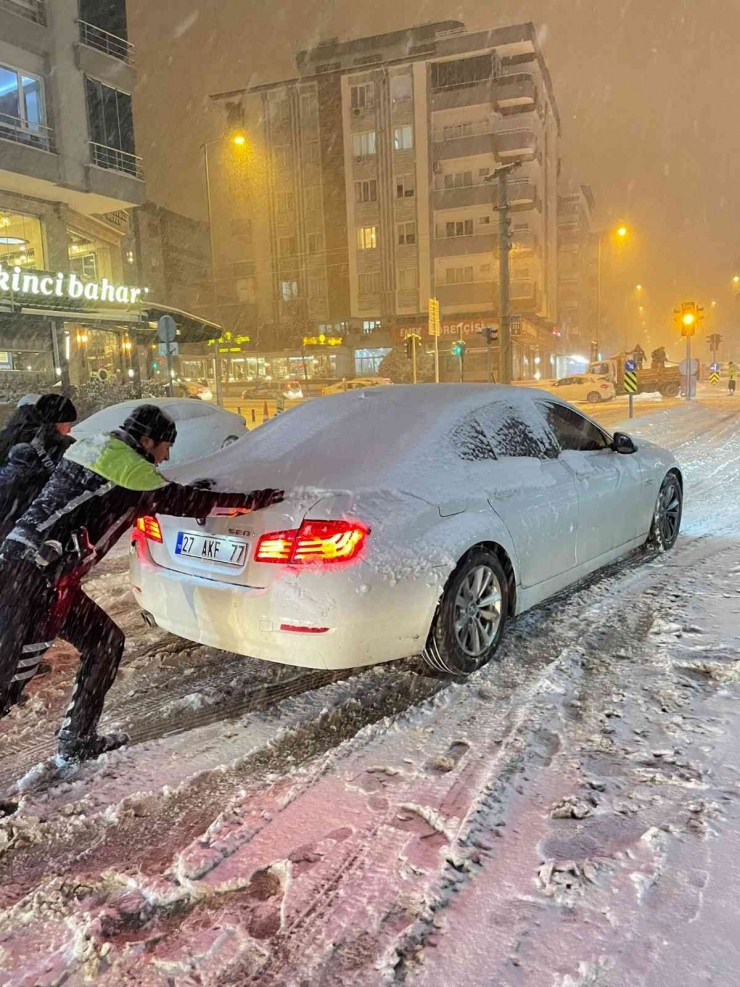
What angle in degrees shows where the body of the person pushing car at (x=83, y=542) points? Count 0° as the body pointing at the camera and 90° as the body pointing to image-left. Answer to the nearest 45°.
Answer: approximately 270°

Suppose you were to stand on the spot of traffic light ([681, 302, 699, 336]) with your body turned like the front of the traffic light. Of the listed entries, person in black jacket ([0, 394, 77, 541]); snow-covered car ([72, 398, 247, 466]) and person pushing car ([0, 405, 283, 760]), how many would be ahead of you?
3

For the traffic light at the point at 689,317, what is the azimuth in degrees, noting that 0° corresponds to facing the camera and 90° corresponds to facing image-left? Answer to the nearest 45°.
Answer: approximately 0°

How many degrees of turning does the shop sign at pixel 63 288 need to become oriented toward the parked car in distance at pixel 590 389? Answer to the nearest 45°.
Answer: approximately 45° to its left

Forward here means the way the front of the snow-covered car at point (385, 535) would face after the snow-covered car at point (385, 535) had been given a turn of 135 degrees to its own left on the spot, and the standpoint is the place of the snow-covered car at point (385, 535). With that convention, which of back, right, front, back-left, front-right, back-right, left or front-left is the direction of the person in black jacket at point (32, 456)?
front

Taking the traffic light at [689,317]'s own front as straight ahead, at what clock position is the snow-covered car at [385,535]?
The snow-covered car is roughly at 12 o'clock from the traffic light.

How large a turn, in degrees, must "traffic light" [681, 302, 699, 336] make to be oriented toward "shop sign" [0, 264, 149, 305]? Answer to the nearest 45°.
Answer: approximately 45° to its right

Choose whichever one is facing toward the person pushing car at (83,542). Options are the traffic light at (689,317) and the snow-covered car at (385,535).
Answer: the traffic light
